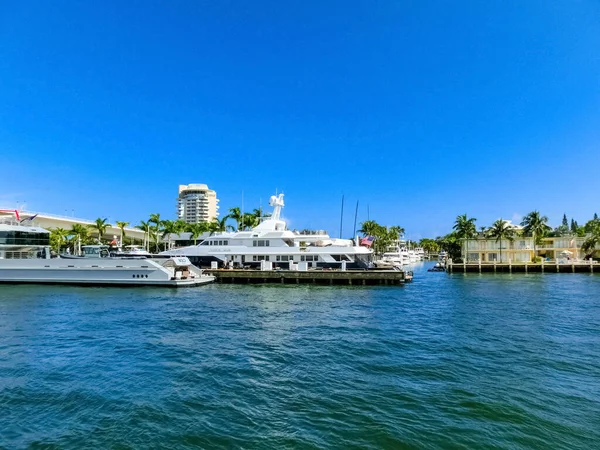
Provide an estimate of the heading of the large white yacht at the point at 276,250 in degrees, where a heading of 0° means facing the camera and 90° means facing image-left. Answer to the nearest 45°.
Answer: approximately 90°

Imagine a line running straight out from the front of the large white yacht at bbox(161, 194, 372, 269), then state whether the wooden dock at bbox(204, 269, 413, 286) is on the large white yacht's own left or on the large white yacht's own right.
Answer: on the large white yacht's own left

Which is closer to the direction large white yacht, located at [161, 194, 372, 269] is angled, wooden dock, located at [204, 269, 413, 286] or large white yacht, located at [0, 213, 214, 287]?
the large white yacht

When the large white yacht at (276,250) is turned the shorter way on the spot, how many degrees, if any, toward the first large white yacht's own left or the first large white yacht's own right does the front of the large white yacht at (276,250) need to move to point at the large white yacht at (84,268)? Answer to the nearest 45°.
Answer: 0° — it already faces it
